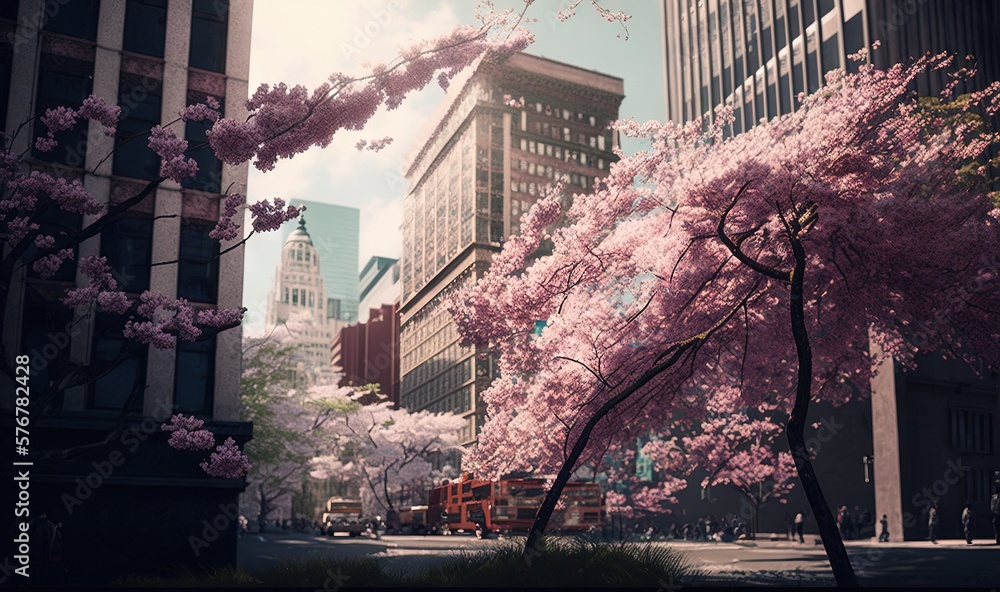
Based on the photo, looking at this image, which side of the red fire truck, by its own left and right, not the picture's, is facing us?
left

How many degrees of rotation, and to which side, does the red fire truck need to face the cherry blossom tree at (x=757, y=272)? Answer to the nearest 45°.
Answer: approximately 90° to its left

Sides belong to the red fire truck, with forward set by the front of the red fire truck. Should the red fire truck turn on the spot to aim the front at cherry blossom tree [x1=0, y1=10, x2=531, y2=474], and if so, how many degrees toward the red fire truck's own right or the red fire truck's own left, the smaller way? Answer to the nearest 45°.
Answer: approximately 90° to the red fire truck's own left

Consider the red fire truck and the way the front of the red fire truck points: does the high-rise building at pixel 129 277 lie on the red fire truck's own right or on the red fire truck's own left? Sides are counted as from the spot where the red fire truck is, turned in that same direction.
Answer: on the red fire truck's own left

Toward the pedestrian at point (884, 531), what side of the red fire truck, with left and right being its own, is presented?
back
